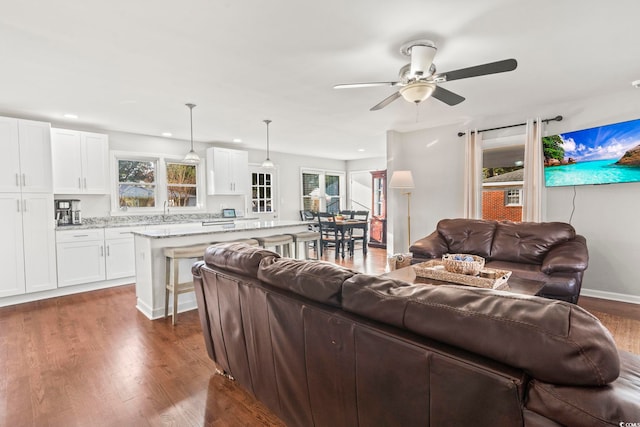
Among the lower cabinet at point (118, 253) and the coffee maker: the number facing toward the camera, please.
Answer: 2

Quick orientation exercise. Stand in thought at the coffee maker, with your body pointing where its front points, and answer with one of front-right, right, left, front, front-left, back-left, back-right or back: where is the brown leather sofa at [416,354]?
front

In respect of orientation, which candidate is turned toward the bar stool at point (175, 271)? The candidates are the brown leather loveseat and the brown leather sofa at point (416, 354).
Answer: the brown leather loveseat

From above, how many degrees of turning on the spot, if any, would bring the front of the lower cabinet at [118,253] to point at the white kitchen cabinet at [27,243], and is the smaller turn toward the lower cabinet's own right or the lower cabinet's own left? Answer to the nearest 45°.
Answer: approximately 90° to the lower cabinet's own right

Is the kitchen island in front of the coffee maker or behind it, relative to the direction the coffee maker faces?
in front

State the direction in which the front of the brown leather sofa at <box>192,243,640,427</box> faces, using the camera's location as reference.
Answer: facing away from the viewer and to the right of the viewer

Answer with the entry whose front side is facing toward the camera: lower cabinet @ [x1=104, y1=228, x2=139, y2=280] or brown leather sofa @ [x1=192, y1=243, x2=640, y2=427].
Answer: the lower cabinet

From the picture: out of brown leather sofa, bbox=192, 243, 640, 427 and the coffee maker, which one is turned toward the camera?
the coffee maker

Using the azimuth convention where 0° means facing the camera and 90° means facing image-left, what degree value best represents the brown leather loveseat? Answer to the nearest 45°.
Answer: approximately 45°

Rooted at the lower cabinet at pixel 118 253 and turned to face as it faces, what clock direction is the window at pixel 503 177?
The window is roughly at 10 o'clock from the lower cabinet.

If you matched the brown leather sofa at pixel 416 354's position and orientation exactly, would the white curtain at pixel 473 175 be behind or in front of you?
in front

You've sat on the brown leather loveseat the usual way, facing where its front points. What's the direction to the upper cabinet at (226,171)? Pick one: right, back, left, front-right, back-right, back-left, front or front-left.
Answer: front-right

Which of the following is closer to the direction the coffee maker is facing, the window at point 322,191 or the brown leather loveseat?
the brown leather loveseat

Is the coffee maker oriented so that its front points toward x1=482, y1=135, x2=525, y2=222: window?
no

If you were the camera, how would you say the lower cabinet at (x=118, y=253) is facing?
facing the viewer

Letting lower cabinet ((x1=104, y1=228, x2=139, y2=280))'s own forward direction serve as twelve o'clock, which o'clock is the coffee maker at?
The coffee maker is roughly at 4 o'clock from the lower cabinet.

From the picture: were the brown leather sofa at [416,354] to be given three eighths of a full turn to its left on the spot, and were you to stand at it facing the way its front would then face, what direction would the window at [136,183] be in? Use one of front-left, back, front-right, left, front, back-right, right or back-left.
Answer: front-right

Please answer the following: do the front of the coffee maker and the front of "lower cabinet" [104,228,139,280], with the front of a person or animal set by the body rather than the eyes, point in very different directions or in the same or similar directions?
same or similar directions
